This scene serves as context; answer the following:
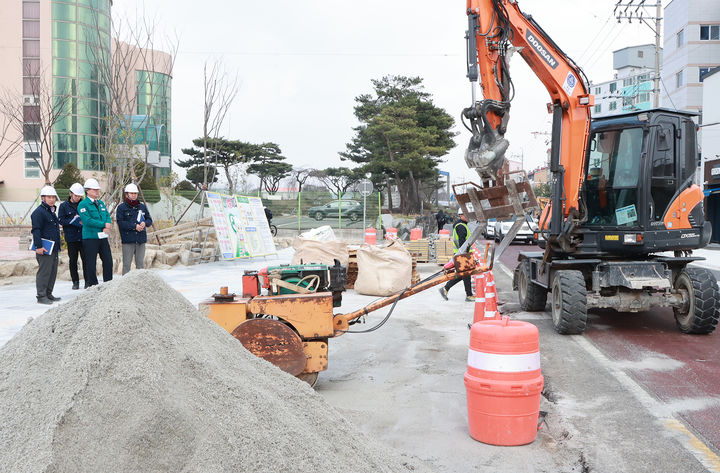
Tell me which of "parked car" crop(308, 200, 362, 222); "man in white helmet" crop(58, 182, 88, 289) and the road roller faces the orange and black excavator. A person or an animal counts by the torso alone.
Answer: the man in white helmet

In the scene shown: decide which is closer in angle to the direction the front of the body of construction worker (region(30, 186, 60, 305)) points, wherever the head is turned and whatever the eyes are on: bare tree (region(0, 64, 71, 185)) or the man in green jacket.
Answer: the man in green jacket

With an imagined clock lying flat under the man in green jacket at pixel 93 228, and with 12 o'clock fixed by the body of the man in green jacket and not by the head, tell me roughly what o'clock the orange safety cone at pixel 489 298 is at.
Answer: The orange safety cone is roughly at 12 o'clock from the man in green jacket.

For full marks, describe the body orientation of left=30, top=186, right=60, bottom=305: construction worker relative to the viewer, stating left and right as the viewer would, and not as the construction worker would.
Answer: facing to the right of the viewer

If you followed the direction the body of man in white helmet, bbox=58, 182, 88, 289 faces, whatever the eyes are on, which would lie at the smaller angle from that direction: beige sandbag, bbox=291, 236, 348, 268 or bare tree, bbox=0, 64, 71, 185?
the beige sandbag

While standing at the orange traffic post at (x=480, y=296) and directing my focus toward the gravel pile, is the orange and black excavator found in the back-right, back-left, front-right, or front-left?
back-left

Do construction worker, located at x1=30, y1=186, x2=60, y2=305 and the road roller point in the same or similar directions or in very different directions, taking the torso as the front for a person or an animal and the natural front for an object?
very different directions

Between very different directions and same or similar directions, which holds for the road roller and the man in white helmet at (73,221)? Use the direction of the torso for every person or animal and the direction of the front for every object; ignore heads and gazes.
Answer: very different directions

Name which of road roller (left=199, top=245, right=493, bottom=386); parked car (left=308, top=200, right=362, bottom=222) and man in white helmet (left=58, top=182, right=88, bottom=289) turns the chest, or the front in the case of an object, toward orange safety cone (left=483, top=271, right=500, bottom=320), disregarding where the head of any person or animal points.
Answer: the man in white helmet

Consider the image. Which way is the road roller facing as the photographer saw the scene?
facing to the left of the viewer

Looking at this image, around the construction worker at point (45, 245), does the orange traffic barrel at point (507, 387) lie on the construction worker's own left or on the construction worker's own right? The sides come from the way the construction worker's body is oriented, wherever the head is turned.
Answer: on the construction worker's own right

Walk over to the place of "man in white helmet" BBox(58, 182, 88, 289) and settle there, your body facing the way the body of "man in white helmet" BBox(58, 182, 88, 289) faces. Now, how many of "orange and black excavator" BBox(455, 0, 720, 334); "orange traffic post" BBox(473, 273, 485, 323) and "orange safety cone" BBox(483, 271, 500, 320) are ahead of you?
3

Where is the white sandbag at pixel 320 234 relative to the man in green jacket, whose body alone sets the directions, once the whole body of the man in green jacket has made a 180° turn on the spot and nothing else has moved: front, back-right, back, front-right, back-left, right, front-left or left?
right

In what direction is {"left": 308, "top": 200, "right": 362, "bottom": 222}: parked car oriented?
to the viewer's left
